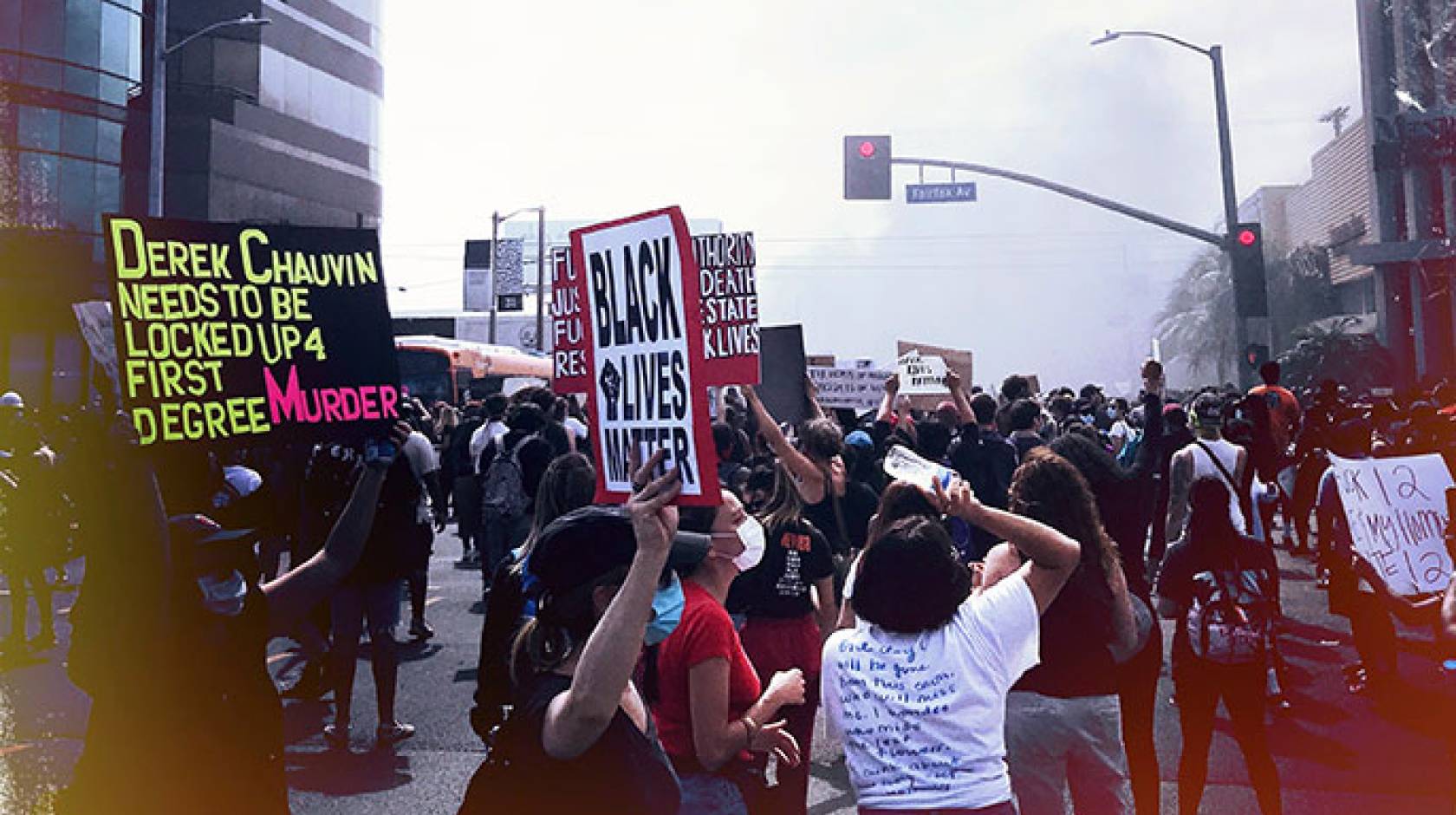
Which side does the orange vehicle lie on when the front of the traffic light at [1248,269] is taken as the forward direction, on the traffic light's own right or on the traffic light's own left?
on the traffic light's own right

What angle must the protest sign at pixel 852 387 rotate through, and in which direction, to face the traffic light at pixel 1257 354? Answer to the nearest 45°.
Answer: approximately 135° to its left

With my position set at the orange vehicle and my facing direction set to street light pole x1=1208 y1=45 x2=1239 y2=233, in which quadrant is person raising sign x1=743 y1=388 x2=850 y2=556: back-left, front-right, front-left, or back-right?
front-right

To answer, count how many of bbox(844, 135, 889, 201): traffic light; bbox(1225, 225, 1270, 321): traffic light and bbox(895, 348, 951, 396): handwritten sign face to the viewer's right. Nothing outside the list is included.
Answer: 0

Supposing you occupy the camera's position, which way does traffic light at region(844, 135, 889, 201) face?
facing the viewer

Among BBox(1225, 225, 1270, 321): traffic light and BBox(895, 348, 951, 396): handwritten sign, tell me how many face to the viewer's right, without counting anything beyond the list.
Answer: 0

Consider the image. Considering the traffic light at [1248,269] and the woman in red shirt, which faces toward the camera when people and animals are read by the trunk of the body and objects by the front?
the traffic light

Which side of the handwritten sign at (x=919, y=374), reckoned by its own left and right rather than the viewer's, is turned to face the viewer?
front

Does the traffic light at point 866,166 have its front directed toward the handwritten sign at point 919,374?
yes

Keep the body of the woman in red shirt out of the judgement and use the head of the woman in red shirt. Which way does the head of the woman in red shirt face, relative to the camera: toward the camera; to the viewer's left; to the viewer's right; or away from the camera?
to the viewer's right
